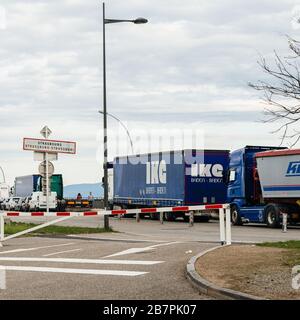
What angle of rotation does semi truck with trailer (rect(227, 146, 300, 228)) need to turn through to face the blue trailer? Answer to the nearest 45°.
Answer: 0° — it already faces it

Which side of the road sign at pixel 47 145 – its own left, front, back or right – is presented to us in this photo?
front

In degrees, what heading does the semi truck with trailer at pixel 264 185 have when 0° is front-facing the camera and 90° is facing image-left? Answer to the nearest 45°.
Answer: approximately 135°

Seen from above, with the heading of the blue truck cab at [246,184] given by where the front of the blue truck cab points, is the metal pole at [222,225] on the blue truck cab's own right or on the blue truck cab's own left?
on the blue truck cab's own left
